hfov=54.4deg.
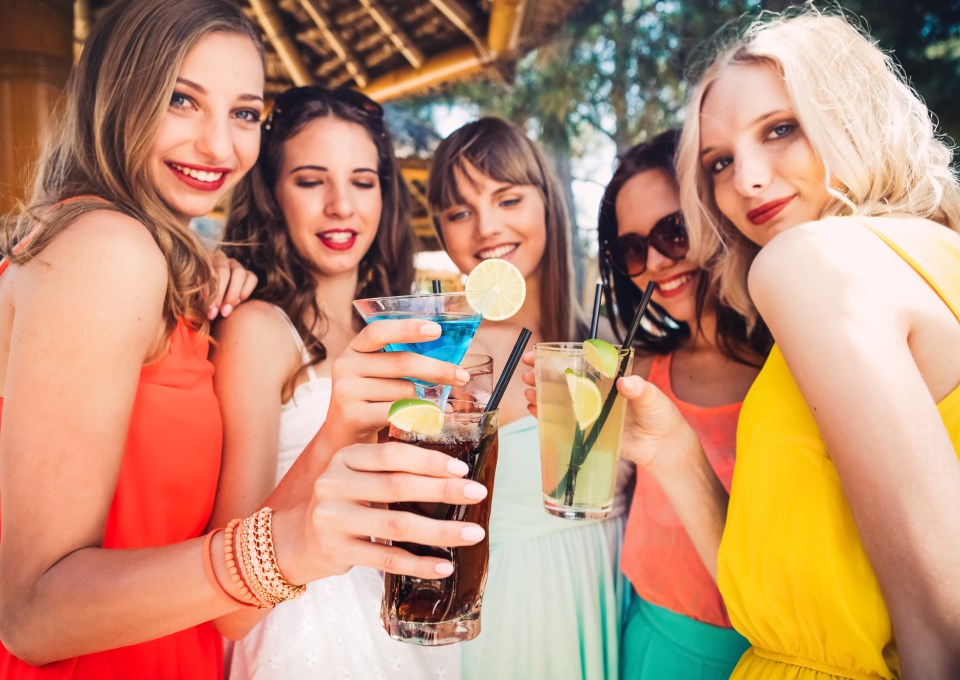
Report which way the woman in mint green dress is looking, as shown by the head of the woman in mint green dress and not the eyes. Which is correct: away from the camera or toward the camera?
toward the camera

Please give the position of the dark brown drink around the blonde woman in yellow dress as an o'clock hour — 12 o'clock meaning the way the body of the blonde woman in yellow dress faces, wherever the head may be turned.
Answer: The dark brown drink is roughly at 11 o'clock from the blonde woman in yellow dress.

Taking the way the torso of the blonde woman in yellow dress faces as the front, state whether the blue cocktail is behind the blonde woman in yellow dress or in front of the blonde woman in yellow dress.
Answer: in front

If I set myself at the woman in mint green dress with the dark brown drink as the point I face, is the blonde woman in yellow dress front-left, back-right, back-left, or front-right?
front-left

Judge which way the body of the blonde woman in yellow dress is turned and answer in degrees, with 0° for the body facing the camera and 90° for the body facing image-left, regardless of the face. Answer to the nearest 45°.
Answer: approximately 90°

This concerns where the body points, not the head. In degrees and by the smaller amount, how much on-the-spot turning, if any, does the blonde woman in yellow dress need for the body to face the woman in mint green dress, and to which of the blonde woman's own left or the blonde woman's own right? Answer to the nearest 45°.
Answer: approximately 45° to the blonde woman's own right
